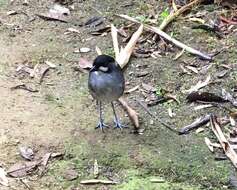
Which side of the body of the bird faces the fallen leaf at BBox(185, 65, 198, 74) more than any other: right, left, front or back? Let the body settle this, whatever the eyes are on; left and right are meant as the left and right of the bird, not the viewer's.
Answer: back

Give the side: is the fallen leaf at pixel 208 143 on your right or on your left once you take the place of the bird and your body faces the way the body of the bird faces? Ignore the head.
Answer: on your left

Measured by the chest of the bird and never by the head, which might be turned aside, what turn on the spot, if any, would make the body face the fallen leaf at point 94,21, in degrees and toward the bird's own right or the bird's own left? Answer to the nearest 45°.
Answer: approximately 135° to the bird's own right

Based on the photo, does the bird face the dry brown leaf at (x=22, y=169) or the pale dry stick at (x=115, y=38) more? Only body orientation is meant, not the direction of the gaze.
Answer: the dry brown leaf

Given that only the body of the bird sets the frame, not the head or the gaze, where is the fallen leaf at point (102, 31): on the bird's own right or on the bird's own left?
on the bird's own right

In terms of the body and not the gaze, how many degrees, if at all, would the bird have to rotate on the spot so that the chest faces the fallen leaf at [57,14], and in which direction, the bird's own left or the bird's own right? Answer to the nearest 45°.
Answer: approximately 135° to the bird's own right

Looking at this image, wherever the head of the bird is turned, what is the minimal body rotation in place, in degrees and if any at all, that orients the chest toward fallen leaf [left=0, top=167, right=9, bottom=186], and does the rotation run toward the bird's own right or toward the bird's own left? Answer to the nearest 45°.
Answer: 0° — it already faces it

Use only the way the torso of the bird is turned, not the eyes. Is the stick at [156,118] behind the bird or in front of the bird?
behind

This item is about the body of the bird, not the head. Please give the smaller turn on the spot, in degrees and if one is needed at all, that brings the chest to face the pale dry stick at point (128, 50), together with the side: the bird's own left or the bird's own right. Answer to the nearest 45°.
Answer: approximately 135° to the bird's own right

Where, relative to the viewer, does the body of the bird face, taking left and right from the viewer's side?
facing the viewer and to the left of the viewer
